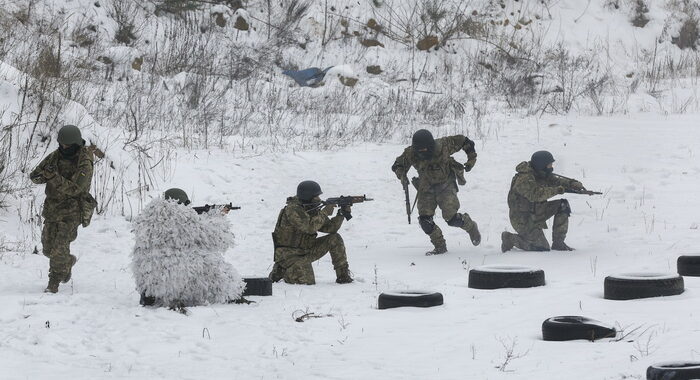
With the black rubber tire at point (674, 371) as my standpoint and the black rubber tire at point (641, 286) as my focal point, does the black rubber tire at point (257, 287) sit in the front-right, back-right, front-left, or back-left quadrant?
front-left

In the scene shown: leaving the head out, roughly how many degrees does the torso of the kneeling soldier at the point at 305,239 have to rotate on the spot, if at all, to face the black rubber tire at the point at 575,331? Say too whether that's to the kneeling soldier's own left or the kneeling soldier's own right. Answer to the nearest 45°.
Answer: approximately 45° to the kneeling soldier's own right

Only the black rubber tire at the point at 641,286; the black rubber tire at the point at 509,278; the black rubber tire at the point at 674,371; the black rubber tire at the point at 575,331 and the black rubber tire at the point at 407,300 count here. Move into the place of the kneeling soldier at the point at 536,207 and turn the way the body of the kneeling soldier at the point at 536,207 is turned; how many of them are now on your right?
5

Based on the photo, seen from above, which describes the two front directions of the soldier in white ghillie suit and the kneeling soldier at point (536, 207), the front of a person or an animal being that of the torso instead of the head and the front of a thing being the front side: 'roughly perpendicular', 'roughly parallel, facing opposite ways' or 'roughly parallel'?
roughly parallel

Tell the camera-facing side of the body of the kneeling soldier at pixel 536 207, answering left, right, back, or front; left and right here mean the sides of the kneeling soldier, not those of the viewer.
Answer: right

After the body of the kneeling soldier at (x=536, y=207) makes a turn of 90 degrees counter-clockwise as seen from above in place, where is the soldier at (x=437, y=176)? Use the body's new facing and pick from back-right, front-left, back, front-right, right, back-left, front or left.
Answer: left

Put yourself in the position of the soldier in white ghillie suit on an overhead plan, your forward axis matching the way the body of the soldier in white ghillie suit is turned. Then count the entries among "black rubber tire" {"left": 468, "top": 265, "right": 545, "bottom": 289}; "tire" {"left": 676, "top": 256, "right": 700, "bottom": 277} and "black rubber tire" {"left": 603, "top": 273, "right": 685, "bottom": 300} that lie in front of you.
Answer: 3

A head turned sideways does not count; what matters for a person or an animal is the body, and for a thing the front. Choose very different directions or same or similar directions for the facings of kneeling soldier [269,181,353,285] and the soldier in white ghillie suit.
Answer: same or similar directions

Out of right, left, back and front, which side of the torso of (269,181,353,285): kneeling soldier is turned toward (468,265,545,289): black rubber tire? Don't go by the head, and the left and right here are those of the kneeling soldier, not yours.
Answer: front

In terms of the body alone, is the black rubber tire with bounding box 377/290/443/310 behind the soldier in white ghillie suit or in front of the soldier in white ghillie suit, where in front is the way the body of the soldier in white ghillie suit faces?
in front

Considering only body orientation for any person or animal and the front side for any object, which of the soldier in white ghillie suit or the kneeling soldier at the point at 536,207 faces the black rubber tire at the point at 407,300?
the soldier in white ghillie suit

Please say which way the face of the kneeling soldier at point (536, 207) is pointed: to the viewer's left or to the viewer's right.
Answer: to the viewer's right

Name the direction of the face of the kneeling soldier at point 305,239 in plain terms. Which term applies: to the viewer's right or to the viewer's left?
to the viewer's right

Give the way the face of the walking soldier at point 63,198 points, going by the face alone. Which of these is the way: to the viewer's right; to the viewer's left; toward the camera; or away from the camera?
toward the camera

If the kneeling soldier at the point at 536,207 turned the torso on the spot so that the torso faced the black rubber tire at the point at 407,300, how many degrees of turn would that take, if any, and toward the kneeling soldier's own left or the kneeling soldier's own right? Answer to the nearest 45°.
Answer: approximately 90° to the kneeling soldier's own right

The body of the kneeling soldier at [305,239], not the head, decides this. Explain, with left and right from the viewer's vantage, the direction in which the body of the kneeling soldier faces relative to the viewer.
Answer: facing to the right of the viewer

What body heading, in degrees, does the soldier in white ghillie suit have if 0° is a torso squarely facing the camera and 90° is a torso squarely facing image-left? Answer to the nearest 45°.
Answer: approximately 270°

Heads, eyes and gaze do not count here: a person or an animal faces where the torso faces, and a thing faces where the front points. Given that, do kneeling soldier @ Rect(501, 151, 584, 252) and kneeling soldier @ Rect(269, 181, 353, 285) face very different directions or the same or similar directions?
same or similar directions

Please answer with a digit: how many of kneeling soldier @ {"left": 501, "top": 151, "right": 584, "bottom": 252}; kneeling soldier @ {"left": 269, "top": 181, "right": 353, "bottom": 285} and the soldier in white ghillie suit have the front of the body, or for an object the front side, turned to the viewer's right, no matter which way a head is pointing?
3

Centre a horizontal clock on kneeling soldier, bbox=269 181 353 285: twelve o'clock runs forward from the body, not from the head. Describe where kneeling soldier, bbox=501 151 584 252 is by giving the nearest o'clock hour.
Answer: kneeling soldier, bbox=501 151 584 252 is roughly at 11 o'clock from kneeling soldier, bbox=269 181 353 285.
